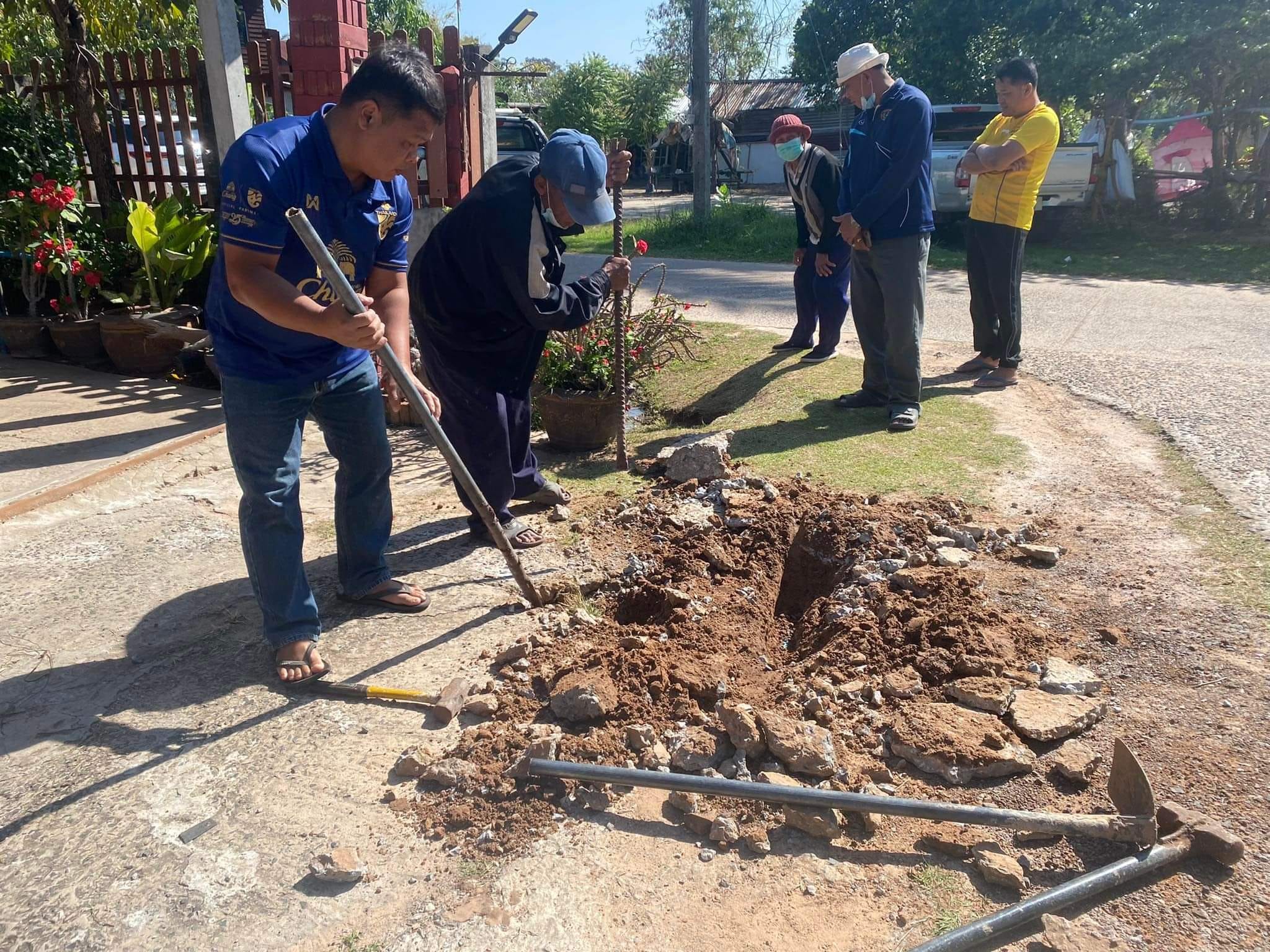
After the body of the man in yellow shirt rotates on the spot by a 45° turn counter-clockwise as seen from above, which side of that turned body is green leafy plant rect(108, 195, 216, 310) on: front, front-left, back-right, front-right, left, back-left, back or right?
right

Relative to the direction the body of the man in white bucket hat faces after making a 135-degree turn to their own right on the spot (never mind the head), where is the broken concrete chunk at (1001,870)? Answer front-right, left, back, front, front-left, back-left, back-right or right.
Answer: back

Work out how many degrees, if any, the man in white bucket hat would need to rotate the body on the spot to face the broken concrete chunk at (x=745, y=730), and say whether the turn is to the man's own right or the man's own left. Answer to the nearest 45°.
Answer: approximately 45° to the man's own left

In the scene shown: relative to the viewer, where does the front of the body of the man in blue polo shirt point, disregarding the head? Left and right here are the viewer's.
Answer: facing the viewer and to the right of the viewer

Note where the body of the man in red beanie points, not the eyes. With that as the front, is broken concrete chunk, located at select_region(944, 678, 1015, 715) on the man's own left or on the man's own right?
on the man's own left

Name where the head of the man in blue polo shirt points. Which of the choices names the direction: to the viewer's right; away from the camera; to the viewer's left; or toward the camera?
to the viewer's right

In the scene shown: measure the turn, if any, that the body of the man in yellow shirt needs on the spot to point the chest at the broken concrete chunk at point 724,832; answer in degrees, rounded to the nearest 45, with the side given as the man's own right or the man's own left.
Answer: approximately 45° to the man's own left

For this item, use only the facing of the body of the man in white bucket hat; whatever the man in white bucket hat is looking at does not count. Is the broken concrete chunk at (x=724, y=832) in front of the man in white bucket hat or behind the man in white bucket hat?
in front

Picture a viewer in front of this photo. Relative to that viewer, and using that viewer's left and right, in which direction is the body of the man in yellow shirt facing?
facing the viewer and to the left of the viewer

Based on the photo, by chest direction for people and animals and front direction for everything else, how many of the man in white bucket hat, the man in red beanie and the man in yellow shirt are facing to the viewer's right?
0

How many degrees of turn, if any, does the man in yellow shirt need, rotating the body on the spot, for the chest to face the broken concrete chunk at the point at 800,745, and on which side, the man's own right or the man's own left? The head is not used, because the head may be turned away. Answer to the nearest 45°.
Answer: approximately 45° to the man's own left

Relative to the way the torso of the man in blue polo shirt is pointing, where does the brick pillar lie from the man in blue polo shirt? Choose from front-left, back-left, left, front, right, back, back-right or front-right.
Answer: back-left

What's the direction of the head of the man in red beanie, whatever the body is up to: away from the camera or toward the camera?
toward the camera

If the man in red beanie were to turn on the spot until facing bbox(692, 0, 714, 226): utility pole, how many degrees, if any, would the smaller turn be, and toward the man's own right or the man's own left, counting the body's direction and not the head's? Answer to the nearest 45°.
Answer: approximately 135° to the man's own right

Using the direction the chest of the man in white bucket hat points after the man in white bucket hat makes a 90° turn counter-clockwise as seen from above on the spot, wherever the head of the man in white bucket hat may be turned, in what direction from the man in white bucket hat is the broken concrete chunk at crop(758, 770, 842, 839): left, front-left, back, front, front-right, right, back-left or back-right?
front-right

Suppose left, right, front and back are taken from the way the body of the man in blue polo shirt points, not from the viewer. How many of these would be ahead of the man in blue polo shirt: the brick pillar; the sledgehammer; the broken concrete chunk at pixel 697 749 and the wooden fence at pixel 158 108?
2

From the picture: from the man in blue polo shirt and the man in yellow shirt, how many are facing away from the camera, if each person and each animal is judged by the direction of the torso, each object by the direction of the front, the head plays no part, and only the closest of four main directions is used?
0

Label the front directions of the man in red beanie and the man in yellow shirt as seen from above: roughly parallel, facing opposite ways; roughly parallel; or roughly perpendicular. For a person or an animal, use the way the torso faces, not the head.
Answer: roughly parallel
